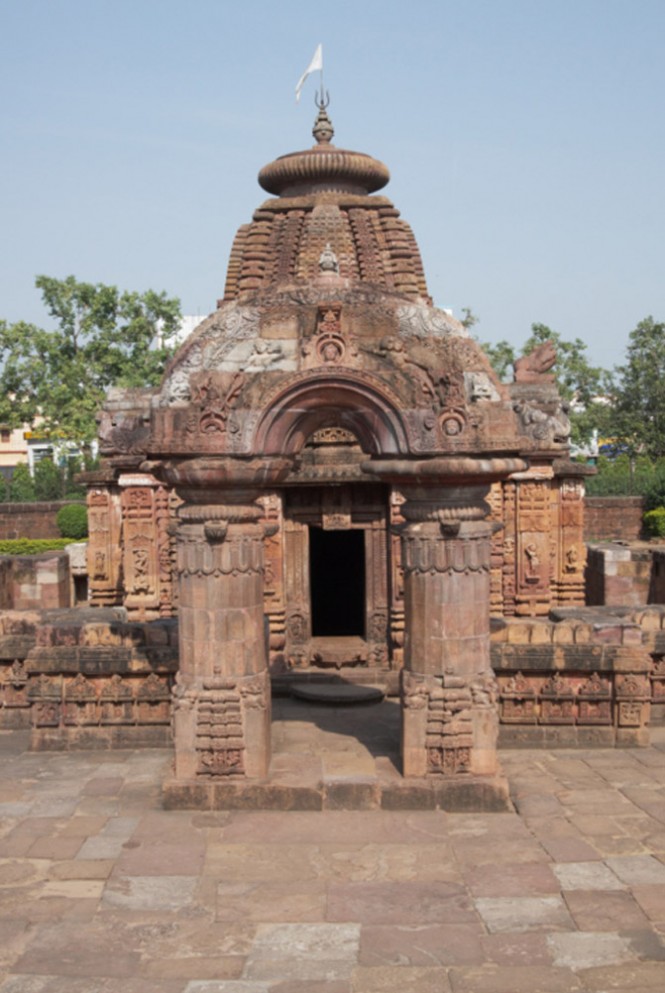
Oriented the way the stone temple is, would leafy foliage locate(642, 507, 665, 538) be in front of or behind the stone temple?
behind

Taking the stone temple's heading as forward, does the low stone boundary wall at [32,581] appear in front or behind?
behind

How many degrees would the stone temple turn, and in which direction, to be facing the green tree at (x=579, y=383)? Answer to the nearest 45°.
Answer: approximately 180°

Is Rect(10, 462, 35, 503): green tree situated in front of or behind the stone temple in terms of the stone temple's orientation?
behind

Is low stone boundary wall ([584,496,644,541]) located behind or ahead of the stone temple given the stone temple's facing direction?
behind

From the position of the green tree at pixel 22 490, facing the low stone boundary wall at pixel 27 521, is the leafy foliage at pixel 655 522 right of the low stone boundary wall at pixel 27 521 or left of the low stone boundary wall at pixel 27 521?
left

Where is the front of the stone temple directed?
toward the camera
